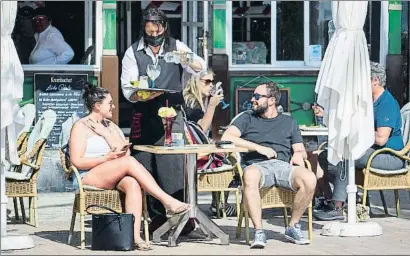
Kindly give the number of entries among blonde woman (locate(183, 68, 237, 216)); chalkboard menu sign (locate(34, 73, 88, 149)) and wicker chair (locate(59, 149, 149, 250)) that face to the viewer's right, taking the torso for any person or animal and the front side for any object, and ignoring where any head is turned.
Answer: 2

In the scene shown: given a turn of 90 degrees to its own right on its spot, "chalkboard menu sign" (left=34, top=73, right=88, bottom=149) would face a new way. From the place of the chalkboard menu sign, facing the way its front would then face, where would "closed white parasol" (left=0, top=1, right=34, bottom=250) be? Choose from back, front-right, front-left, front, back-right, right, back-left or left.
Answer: left

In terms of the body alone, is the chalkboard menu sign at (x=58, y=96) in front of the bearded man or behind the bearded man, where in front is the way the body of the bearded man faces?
behind

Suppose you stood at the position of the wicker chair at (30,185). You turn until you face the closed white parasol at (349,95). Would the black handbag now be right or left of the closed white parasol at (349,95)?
right

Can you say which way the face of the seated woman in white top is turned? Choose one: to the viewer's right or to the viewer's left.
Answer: to the viewer's right

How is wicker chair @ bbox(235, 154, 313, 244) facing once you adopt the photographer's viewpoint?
facing the viewer

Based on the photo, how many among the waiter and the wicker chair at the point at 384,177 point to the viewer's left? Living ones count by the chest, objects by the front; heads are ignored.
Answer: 1

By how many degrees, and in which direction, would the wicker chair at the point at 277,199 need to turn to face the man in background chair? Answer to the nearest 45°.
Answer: approximately 135° to its left

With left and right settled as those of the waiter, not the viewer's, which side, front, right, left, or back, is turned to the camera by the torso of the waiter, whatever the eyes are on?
front

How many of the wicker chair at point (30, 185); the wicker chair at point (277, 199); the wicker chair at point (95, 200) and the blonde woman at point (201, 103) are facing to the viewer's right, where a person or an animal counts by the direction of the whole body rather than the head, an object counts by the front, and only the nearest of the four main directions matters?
2

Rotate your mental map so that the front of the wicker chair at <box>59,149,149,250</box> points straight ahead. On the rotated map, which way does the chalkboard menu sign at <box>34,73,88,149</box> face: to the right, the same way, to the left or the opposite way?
to the right

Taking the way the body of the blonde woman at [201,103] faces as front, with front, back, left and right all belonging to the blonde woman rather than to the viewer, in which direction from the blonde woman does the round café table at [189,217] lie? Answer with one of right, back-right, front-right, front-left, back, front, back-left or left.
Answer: right

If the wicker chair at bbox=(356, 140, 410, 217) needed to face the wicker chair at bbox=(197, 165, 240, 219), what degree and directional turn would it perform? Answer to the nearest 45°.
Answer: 0° — it already faces it

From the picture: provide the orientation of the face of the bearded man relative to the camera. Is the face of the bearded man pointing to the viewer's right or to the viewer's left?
to the viewer's left

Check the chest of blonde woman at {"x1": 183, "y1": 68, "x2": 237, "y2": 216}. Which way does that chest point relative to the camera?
to the viewer's right
